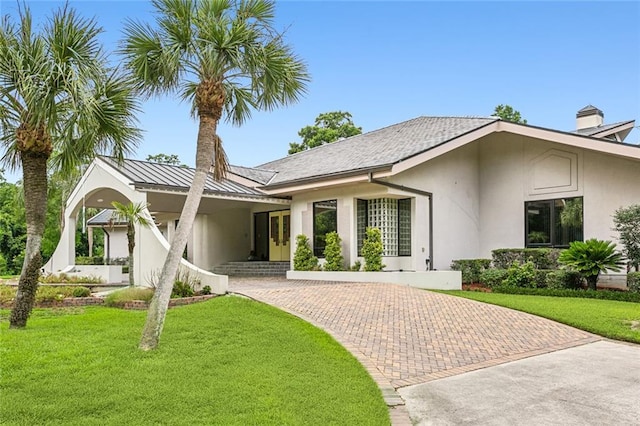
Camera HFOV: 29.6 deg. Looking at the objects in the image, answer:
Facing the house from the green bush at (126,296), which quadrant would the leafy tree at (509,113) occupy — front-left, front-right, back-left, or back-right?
front-left

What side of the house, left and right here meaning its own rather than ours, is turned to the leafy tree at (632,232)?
left

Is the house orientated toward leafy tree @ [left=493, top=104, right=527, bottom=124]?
no

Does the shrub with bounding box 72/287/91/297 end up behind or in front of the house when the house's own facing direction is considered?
in front

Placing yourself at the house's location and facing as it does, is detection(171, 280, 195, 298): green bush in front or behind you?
in front

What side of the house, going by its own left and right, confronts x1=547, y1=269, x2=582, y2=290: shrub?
left

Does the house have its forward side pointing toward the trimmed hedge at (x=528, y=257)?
no

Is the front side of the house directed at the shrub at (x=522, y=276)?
no

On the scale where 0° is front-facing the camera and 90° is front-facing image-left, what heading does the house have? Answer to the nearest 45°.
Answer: approximately 45°
